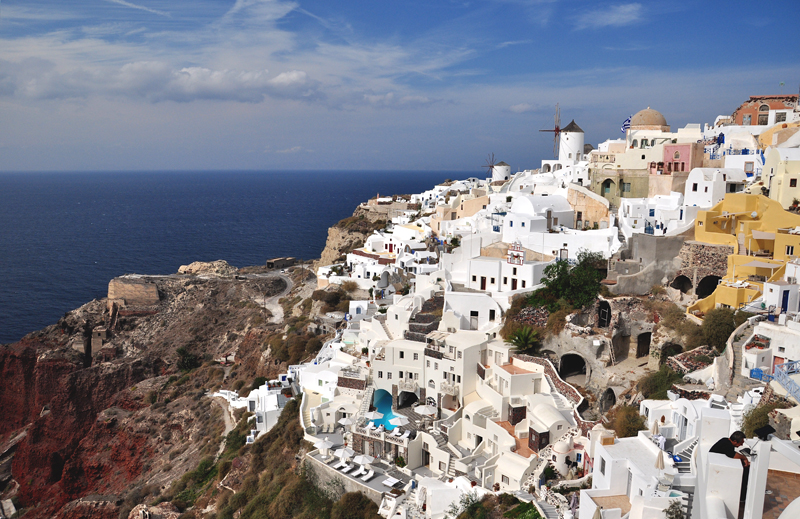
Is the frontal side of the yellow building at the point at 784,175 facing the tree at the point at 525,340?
yes

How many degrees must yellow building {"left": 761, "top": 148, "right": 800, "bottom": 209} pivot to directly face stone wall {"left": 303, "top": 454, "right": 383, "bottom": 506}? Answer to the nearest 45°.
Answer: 0° — it already faces it

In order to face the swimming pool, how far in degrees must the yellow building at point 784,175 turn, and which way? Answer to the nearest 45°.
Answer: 0° — it already faces it

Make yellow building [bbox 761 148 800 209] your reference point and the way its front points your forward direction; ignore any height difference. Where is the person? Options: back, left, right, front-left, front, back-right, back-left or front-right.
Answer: front-left

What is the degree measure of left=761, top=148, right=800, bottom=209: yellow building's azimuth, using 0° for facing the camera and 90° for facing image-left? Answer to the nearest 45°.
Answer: approximately 45°

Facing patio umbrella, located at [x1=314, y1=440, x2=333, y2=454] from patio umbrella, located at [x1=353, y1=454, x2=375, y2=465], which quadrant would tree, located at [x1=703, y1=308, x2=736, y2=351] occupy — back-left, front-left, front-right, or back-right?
back-right

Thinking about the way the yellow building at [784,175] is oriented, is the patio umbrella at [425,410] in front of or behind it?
in front

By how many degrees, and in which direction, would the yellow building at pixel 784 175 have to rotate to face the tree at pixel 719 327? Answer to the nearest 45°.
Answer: approximately 45° to its left

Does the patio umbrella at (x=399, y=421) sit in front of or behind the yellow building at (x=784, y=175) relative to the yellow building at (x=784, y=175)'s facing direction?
in front
